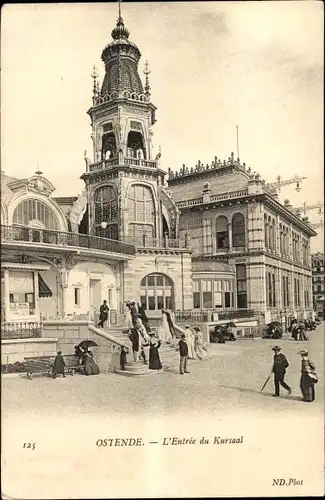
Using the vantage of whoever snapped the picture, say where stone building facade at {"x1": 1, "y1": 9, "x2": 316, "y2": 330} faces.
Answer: facing the viewer

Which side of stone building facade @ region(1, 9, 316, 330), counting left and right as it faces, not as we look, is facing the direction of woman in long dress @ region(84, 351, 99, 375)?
front

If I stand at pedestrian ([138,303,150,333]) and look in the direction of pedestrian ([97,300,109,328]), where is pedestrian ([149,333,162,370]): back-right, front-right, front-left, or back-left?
back-left

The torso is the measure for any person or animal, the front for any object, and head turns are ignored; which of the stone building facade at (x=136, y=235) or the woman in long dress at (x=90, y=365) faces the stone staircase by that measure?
the stone building facade
